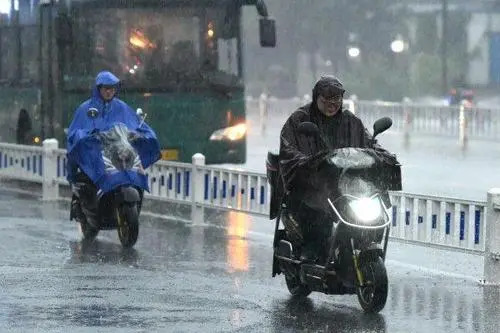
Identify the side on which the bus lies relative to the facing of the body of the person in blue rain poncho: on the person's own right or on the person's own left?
on the person's own left

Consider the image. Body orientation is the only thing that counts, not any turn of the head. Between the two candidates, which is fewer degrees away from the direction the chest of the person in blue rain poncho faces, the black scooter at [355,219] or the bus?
the black scooter

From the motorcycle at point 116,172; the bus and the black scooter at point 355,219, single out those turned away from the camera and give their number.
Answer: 0

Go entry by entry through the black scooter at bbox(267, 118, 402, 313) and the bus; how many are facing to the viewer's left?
0

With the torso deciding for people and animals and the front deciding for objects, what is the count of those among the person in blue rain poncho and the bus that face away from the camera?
0

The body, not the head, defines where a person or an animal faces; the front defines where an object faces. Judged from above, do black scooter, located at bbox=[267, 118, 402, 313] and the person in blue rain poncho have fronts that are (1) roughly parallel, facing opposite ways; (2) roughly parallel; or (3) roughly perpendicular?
roughly parallel

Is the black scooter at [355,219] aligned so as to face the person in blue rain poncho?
no

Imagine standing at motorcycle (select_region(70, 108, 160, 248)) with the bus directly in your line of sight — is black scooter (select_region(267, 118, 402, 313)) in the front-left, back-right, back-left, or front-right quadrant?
back-right

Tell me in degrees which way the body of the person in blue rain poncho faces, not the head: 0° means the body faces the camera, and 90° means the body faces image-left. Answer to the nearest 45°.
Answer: approximately 315°

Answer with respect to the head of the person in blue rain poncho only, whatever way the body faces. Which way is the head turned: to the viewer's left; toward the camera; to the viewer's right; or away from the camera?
toward the camera

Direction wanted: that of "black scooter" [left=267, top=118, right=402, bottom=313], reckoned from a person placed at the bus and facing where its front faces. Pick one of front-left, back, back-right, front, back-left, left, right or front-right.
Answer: front-right

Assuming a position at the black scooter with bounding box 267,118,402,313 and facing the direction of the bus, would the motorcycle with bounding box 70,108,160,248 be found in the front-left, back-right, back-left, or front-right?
front-left

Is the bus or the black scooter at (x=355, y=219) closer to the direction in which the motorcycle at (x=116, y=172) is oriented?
the black scooter

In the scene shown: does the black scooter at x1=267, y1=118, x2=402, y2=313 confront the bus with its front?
no

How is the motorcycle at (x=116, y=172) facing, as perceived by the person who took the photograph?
facing the viewer and to the right of the viewer
